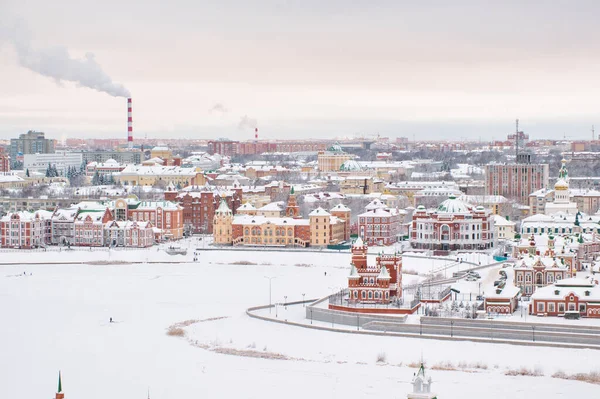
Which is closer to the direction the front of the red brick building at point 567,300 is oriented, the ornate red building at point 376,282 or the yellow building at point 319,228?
the ornate red building

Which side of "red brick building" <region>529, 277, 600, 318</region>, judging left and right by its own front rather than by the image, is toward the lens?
front

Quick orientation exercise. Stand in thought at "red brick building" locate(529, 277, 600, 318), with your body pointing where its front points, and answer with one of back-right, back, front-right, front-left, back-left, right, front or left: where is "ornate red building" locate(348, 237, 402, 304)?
right

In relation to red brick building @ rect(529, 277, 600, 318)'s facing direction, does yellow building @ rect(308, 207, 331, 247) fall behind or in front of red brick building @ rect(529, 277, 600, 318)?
behind
